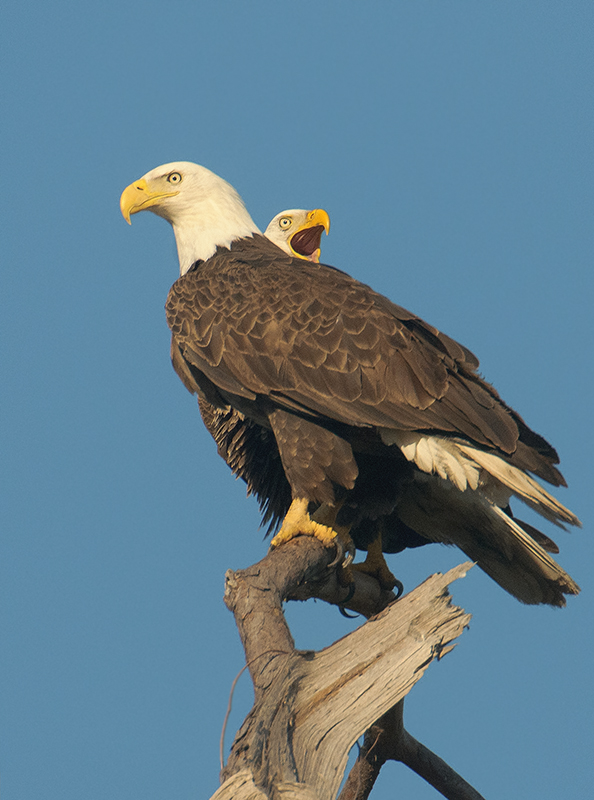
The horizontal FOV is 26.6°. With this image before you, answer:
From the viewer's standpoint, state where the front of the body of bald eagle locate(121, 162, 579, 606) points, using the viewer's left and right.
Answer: facing to the left of the viewer
